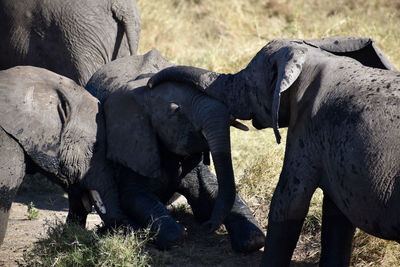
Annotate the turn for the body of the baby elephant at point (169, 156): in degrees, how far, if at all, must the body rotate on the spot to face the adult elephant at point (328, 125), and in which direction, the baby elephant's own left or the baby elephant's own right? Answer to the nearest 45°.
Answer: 0° — it already faces it

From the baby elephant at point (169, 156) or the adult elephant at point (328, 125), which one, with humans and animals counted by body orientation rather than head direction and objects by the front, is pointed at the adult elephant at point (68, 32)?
the adult elephant at point (328, 125)

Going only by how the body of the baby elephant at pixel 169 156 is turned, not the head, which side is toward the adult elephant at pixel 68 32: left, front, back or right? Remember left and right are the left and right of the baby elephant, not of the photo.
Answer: back

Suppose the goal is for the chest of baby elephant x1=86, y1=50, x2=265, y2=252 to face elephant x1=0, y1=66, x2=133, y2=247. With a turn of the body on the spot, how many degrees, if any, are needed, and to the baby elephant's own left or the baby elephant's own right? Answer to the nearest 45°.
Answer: approximately 135° to the baby elephant's own right

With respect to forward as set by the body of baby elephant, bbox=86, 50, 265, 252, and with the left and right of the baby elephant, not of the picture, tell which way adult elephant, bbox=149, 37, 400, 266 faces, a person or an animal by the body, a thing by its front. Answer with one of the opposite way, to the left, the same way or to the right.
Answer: the opposite way

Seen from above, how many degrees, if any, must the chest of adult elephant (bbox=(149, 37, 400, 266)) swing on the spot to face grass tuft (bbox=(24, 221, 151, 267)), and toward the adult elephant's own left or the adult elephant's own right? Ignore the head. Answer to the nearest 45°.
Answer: approximately 45° to the adult elephant's own left

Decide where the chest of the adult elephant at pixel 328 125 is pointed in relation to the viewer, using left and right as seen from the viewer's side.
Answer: facing away from the viewer and to the left of the viewer

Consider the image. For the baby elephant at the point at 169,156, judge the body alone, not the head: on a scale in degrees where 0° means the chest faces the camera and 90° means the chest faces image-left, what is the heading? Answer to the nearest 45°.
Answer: approximately 315°

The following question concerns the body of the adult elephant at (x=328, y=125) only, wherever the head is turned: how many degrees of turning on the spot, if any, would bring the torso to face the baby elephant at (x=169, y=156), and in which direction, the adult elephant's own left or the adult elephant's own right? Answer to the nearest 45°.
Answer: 0° — it already faces it

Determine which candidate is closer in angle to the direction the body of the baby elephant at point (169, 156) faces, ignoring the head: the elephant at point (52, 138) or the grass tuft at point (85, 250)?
the grass tuft
